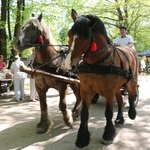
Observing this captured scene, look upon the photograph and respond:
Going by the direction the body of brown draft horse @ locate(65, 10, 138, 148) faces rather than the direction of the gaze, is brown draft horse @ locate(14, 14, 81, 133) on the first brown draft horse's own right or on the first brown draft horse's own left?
on the first brown draft horse's own right

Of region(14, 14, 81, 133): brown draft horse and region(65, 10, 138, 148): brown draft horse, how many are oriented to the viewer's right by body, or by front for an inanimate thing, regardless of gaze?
0

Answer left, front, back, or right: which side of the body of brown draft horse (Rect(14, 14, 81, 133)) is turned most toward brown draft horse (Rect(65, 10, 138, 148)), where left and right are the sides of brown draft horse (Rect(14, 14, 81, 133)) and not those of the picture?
left

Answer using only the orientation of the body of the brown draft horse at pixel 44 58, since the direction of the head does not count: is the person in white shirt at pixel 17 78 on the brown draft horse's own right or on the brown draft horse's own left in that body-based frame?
on the brown draft horse's own right

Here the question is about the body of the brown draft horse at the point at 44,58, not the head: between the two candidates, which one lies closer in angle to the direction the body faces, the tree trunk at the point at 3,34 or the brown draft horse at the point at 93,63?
the brown draft horse

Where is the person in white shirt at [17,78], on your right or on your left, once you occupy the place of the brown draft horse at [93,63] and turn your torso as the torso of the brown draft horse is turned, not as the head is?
on your right

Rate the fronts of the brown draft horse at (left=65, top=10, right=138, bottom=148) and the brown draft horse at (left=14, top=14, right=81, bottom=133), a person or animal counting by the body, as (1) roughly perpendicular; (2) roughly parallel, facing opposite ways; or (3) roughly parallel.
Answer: roughly parallel

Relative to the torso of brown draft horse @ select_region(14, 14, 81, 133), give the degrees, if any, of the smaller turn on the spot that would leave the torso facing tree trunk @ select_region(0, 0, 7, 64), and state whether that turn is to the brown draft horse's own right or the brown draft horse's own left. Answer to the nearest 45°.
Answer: approximately 135° to the brown draft horse's own right

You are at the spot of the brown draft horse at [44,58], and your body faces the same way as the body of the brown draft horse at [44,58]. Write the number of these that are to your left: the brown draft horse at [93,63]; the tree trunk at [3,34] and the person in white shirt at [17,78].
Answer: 1

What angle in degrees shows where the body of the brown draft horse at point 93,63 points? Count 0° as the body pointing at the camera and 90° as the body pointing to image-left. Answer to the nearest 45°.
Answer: approximately 45°
